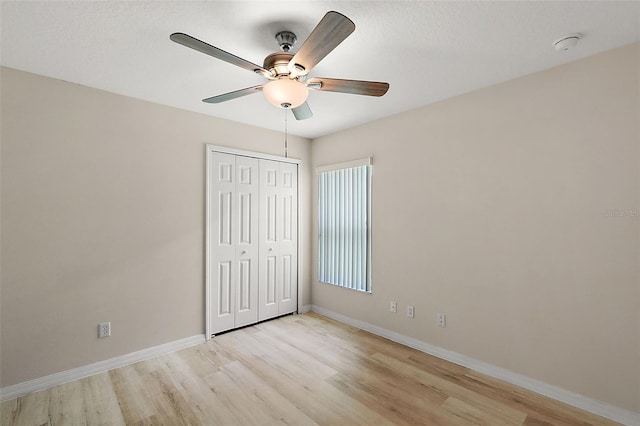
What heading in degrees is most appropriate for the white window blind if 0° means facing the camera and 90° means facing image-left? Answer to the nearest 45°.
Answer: approximately 45°

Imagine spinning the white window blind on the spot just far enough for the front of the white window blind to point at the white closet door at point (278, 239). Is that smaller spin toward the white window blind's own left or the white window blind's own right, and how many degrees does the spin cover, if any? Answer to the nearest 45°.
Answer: approximately 45° to the white window blind's own right

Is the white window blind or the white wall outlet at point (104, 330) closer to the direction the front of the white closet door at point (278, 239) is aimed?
the white window blind

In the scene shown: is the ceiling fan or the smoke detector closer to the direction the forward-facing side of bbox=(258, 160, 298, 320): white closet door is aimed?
the smoke detector

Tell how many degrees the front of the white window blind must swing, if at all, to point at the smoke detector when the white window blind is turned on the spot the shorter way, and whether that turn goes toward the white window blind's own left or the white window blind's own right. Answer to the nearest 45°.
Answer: approximately 90° to the white window blind's own left

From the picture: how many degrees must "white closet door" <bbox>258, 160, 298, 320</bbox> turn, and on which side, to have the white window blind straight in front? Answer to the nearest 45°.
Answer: approximately 45° to its left

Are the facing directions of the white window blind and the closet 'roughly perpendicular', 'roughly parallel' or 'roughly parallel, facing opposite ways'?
roughly perpendicular

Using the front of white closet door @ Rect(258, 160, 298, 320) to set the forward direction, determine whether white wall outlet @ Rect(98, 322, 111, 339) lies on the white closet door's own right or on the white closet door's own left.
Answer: on the white closet door's own right

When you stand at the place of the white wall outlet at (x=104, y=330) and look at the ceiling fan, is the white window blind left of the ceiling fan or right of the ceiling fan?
left

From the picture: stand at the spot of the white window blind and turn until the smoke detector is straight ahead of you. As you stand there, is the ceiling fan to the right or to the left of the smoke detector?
right

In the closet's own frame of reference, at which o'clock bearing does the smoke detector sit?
The smoke detector is roughly at 12 o'clock from the closet.

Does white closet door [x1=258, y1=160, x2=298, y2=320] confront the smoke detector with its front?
yes

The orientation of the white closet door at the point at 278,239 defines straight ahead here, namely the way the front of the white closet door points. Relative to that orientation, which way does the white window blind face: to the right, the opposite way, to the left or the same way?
to the right

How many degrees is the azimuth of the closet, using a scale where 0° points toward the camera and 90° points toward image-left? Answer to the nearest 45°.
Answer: approximately 315°
